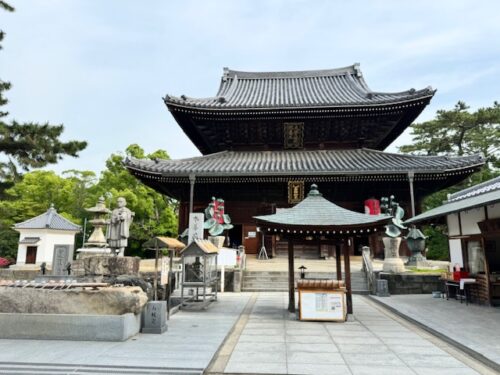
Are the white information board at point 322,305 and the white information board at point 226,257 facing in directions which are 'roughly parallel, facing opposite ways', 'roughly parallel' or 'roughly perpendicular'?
roughly parallel

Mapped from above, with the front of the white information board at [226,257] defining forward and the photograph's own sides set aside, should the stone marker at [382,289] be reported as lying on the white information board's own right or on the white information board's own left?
on the white information board's own left

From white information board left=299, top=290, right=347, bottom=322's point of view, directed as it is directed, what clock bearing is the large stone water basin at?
The large stone water basin is roughly at 2 o'clock from the white information board.

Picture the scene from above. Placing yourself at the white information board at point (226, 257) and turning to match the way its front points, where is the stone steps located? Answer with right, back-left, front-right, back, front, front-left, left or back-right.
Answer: left

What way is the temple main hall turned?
toward the camera

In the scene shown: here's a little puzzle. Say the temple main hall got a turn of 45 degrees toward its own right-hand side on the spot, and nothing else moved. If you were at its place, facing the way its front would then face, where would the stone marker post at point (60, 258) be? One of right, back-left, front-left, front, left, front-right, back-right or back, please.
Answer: front

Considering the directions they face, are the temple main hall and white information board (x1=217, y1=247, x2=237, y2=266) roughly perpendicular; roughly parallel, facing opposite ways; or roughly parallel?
roughly parallel

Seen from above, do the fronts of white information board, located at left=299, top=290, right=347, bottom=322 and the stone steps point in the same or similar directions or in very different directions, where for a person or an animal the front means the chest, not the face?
same or similar directions

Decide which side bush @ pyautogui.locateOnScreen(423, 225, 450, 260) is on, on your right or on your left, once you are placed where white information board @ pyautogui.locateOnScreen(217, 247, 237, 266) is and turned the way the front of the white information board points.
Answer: on your left

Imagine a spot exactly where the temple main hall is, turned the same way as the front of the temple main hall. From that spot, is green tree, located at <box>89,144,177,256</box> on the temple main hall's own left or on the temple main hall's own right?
on the temple main hall's own right

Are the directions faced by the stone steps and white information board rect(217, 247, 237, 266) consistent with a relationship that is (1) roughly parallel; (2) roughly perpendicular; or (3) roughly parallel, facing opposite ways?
roughly parallel

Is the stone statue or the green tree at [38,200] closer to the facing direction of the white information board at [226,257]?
the stone statue

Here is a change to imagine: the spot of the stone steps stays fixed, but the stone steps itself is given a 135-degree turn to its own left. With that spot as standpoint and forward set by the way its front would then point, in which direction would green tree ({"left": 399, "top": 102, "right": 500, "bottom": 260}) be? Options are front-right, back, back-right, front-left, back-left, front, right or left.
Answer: front

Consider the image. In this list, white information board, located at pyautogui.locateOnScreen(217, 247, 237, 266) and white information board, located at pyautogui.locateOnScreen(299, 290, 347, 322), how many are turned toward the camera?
2

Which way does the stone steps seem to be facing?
toward the camera
